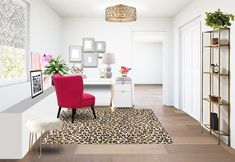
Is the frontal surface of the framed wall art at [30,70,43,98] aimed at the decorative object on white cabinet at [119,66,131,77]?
no

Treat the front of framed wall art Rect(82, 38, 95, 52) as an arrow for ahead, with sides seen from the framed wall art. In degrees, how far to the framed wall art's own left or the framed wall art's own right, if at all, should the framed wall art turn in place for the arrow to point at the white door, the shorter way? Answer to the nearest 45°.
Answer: approximately 45° to the framed wall art's own left

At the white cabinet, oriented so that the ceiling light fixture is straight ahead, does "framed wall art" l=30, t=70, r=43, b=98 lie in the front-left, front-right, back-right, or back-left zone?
front-right

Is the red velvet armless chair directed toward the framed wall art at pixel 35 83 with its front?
no

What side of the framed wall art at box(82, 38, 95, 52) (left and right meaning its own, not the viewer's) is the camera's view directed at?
front

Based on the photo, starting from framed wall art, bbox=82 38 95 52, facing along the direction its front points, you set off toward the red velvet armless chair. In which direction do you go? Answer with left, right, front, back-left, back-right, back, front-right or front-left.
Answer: front

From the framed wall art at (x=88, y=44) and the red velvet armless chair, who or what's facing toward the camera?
the framed wall art

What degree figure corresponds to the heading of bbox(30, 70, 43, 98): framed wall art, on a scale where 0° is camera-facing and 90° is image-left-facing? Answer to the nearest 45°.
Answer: approximately 315°

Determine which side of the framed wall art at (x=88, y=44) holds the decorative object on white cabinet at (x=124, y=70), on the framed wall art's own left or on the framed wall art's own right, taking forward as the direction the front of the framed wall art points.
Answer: on the framed wall art's own left

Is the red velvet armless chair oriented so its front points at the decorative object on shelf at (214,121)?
no

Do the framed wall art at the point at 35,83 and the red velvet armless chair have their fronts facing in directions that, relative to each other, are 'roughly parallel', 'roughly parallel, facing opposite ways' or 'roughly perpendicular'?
roughly perpendicular
